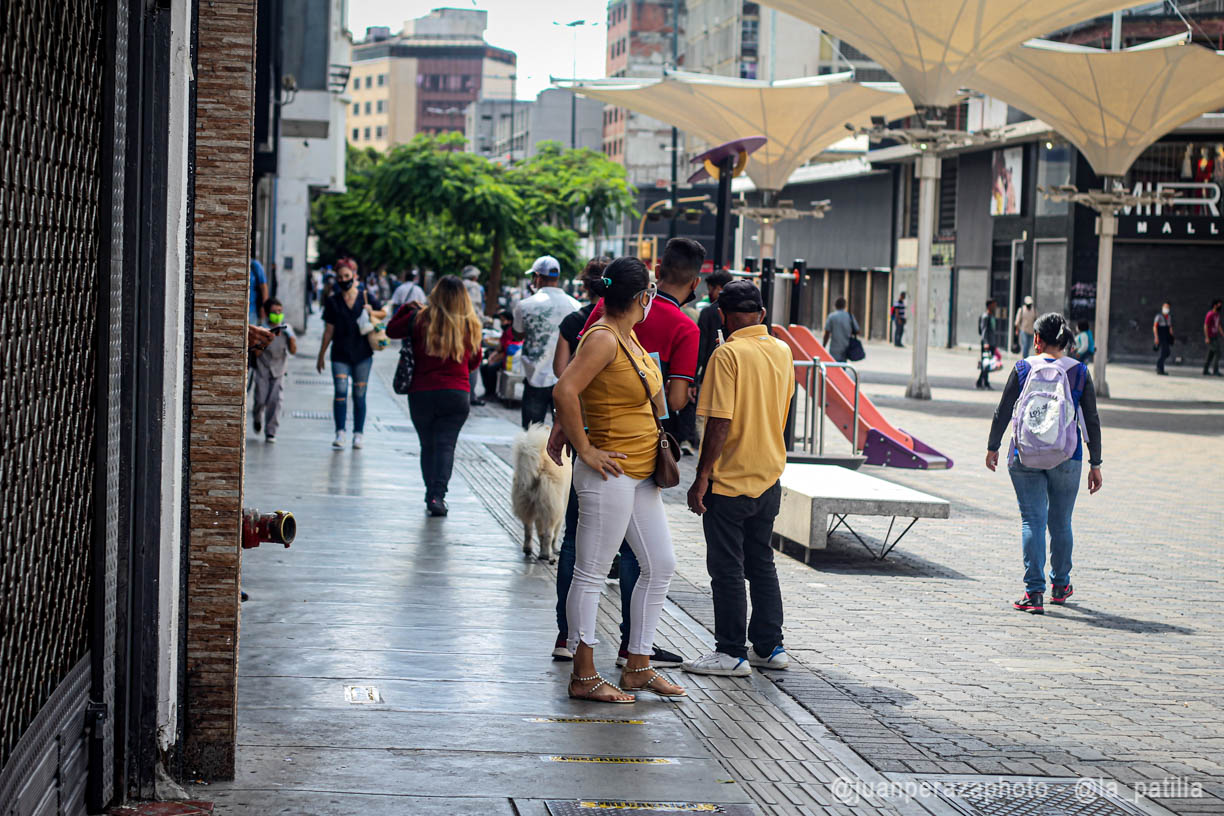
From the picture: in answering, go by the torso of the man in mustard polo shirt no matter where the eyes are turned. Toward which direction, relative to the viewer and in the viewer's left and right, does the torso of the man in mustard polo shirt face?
facing away from the viewer and to the left of the viewer

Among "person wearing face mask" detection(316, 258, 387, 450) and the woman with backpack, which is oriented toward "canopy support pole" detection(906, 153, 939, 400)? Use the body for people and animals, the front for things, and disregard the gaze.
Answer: the woman with backpack

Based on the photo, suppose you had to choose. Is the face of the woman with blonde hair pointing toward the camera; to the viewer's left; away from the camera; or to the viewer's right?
away from the camera

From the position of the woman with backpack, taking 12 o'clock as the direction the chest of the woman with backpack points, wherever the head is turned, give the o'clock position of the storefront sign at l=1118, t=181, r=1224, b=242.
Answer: The storefront sign is roughly at 12 o'clock from the woman with backpack.

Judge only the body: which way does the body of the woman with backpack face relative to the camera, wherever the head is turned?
away from the camera

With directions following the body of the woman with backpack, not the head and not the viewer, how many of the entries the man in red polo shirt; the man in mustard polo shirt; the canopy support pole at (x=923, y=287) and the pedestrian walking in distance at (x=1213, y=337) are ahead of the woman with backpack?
2

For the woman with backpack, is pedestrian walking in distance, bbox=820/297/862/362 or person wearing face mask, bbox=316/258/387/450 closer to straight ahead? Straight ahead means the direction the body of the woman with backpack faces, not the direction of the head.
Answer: the pedestrian walking in distance

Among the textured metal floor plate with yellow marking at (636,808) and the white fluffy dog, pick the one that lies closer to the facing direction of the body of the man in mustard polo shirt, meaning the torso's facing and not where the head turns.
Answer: the white fluffy dog

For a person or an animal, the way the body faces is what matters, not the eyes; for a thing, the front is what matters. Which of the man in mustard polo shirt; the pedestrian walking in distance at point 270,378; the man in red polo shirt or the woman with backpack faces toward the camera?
the pedestrian walking in distance
